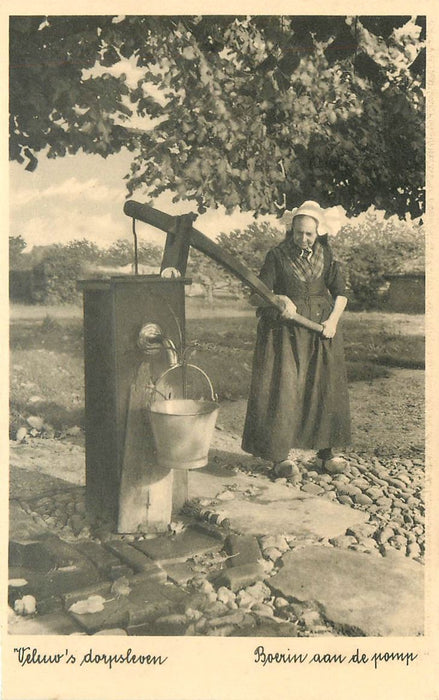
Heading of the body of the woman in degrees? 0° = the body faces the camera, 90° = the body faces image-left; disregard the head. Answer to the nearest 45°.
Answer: approximately 0°

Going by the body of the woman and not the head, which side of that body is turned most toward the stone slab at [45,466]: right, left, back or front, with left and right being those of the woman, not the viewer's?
right

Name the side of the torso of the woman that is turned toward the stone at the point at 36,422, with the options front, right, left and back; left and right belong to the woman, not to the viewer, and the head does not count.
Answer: right
